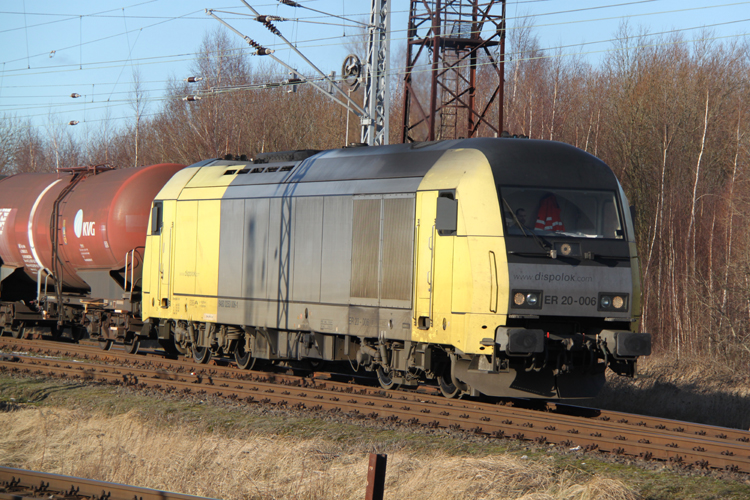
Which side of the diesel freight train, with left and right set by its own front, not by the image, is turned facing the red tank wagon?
back

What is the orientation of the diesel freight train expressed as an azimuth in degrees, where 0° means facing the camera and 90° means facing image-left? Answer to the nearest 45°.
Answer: approximately 315°

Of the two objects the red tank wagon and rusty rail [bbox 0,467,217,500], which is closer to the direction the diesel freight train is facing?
the rusty rail

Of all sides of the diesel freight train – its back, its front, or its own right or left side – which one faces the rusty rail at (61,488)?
right
